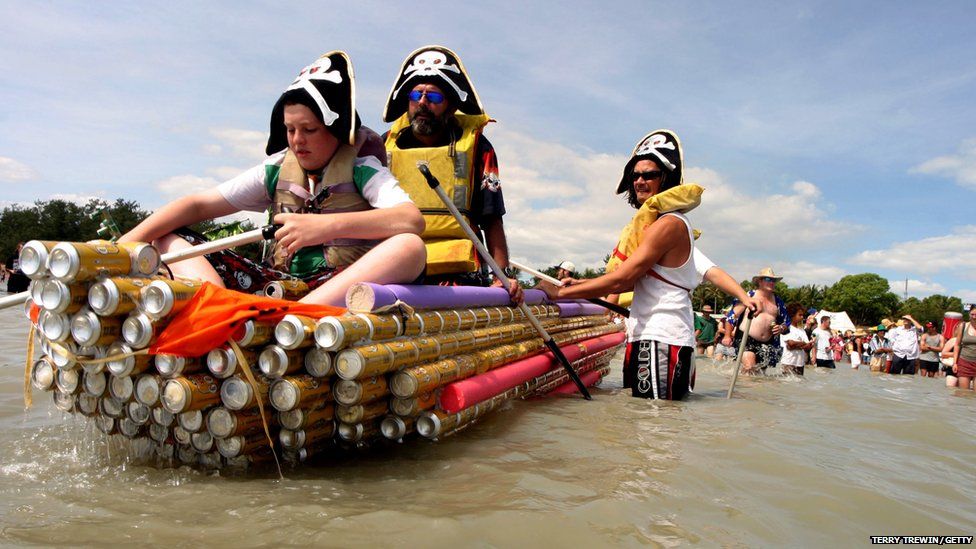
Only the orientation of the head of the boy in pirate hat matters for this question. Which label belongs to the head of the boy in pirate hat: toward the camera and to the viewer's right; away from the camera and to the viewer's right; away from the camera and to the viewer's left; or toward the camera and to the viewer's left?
toward the camera and to the viewer's left

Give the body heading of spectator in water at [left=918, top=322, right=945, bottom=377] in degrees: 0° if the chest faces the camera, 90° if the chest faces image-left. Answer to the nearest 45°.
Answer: approximately 45°

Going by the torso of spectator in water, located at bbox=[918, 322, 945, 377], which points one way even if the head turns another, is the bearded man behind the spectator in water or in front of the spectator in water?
in front

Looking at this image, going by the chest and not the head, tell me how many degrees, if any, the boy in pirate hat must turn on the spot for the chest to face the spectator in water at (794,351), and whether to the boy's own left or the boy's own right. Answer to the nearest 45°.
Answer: approximately 180°

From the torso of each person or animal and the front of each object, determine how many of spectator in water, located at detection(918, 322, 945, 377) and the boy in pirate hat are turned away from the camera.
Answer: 0

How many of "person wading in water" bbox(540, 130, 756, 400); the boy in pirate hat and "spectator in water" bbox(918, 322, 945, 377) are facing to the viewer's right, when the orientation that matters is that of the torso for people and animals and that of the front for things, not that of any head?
0

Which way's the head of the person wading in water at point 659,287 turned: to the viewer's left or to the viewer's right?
to the viewer's left

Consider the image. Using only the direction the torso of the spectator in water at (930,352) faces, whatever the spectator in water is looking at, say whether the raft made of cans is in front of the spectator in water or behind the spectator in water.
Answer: in front

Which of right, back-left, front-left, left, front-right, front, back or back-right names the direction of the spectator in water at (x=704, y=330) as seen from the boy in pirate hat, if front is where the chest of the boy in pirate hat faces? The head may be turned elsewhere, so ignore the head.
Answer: back

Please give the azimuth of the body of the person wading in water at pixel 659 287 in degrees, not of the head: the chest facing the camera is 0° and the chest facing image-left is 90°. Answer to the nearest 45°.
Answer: approximately 90°

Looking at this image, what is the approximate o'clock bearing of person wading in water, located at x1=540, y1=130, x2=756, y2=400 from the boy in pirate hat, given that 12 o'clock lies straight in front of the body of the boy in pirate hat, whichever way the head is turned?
The person wading in water is roughly at 7 o'clock from the boy in pirate hat.

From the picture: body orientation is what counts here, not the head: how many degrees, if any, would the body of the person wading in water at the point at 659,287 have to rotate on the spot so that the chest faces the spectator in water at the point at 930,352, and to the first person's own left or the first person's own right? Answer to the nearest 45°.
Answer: approximately 135° to the first person's own right

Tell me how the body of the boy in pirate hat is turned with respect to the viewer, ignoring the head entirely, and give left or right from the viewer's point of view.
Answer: facing the viewer and to the left of the viewer
